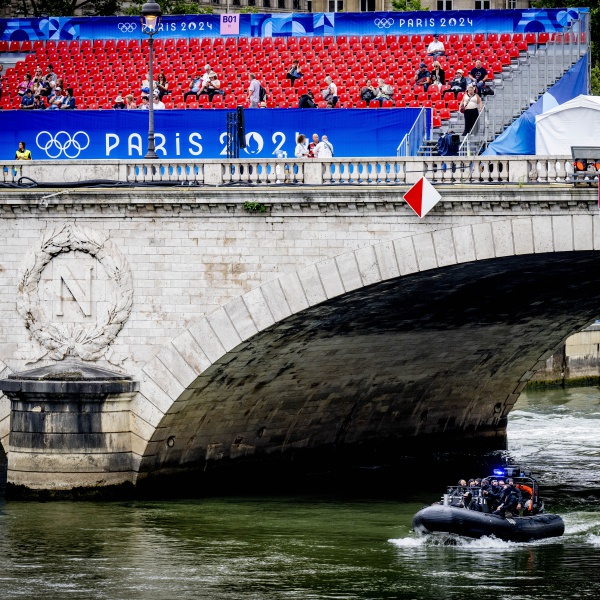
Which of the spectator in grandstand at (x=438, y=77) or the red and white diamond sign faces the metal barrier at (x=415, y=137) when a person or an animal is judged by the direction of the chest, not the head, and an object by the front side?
the spectator in grandstand

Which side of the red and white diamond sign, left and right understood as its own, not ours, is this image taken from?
front

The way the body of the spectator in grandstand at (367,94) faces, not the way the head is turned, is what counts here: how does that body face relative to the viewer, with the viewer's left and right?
facing the viewer

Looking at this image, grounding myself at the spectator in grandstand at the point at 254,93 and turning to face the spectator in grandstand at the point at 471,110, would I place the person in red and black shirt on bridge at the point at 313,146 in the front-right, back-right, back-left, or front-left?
front-right

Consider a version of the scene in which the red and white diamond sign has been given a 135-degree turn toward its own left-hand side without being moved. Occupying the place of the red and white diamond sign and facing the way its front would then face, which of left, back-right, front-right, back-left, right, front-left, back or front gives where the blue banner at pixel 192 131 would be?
left

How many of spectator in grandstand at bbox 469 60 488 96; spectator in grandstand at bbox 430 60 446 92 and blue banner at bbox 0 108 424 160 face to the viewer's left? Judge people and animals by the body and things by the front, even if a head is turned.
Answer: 0

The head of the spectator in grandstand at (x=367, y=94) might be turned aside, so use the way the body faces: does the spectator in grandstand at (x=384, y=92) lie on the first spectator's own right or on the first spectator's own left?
on the first spectator's own left

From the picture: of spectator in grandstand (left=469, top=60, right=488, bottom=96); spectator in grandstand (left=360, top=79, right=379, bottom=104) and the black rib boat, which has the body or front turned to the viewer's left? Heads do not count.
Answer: the black rib boat

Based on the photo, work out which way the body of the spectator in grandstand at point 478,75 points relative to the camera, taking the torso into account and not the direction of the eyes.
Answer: toward the camera

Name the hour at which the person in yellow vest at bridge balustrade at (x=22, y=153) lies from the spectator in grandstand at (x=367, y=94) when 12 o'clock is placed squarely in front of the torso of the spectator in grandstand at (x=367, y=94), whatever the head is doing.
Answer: the person in yellow vest at bridge balustrade at (x=22, y=153) is roughly at 2 o'clock from the spectator in grandstand at (x=367, y=94).

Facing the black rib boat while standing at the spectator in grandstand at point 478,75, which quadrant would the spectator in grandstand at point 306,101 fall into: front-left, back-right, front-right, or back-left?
front-right
